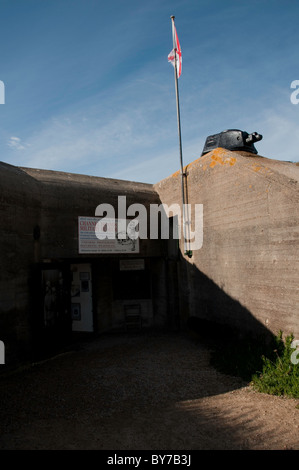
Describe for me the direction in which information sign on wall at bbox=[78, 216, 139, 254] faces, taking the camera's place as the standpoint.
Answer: facing the viewer

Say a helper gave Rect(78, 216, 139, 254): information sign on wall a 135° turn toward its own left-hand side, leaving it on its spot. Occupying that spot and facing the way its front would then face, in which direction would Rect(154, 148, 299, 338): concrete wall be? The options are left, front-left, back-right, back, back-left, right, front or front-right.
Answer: right
